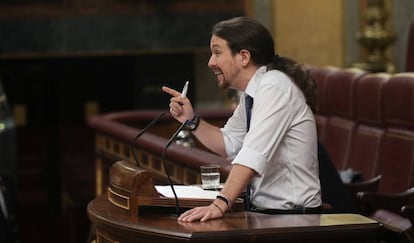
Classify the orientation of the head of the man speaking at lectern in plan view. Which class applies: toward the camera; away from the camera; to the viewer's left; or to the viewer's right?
to the viewer's left

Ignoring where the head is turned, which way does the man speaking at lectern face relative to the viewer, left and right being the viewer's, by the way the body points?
facing to the left of the viewer
